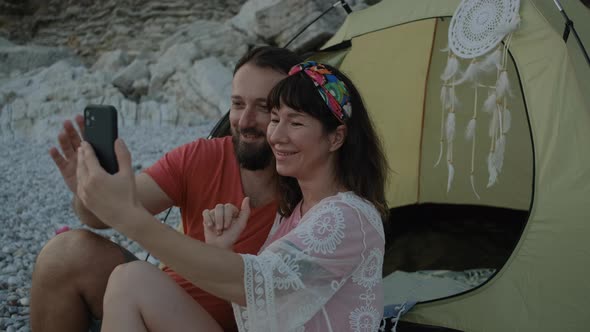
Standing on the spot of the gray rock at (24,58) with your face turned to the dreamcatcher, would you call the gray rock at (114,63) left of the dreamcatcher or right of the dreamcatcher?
left

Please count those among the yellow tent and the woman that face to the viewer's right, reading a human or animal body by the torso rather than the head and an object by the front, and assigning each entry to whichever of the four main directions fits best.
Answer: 0

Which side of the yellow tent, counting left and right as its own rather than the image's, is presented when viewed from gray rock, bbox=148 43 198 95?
right

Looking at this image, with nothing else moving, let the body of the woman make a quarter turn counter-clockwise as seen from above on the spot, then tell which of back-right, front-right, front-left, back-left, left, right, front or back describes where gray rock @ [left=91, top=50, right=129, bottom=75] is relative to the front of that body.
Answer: back

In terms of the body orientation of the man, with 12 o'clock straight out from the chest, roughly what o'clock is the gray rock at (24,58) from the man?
The gray rock is roughly at 4 o'clock from the man.

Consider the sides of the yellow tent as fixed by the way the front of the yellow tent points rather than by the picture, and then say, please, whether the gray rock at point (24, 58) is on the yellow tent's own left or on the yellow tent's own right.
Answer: on the yellow tent's own right

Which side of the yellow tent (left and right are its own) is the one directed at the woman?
front

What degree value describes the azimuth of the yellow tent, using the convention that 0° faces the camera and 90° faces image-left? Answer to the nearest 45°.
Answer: approximately 45°

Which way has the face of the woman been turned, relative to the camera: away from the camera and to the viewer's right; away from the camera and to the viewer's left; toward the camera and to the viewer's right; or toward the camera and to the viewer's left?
toward the camera and to the viewer's left

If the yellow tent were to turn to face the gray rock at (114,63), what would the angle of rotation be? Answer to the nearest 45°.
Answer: approximately 90° to its right

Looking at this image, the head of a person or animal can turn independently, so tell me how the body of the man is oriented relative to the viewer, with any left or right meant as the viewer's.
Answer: facing the viewer and to the left of the viewer

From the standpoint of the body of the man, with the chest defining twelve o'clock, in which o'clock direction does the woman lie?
The woman is roughly at 10 o'clock from the man.
